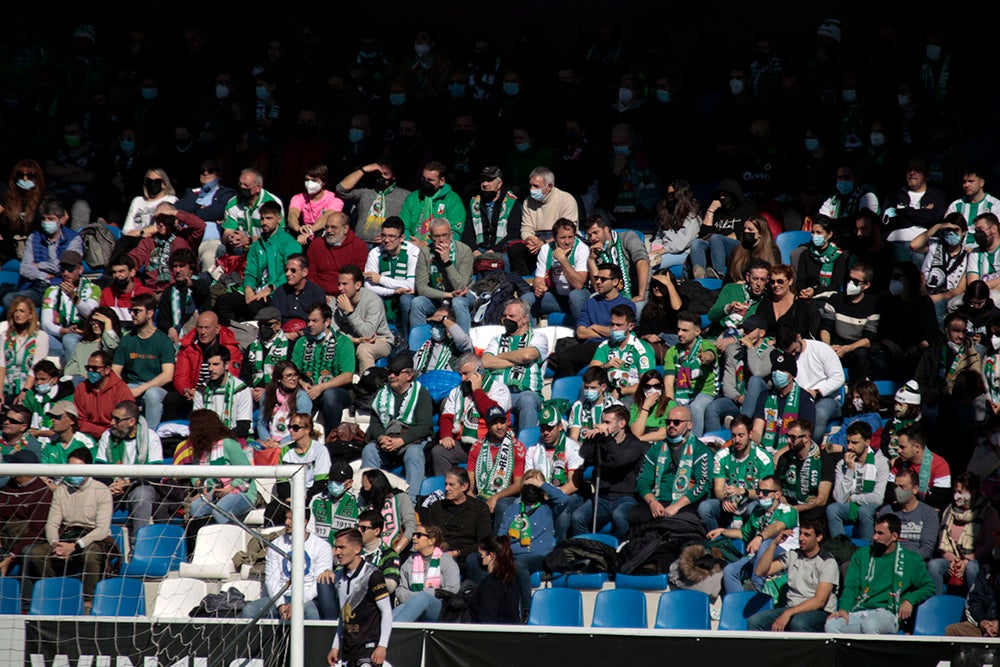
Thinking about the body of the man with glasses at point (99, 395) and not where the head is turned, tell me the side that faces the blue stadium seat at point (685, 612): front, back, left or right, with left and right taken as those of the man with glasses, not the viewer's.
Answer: left

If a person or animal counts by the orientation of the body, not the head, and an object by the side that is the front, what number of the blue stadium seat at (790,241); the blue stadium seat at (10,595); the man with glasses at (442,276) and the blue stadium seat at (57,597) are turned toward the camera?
4

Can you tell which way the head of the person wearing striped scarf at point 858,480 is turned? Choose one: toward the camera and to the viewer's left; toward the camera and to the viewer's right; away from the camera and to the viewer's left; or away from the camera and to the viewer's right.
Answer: toward the camera and to the viewer's left

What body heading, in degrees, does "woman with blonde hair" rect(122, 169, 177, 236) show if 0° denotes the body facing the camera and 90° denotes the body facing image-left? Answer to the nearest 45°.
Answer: approximately 45°

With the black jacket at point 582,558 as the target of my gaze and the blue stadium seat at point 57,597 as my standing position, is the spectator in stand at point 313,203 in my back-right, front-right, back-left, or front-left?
front-left

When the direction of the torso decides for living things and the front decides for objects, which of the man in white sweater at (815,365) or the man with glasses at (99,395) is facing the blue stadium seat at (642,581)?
the man in white sweater

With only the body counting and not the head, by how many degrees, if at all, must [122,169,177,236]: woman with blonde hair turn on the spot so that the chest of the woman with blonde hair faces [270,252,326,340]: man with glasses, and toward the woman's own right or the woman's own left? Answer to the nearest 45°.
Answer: approximately 90° to the woman's own left

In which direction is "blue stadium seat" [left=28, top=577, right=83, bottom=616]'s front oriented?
toward the camera

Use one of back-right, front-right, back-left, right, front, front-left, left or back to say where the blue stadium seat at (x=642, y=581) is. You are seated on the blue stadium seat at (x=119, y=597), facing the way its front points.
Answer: left

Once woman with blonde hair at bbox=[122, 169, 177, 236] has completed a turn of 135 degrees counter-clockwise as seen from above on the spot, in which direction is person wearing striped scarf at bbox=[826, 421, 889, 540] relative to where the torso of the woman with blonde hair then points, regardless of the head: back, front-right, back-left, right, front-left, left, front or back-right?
front-right

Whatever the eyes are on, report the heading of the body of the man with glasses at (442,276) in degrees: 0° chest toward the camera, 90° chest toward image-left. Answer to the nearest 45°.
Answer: approximately 0°

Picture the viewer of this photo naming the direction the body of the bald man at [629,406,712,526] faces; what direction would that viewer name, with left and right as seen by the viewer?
facing the viewer and to the left of the viewer

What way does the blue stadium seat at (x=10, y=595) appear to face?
toward the camera

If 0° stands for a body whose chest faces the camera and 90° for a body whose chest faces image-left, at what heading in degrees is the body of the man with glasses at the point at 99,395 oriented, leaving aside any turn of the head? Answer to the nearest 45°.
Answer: approximately 45°
